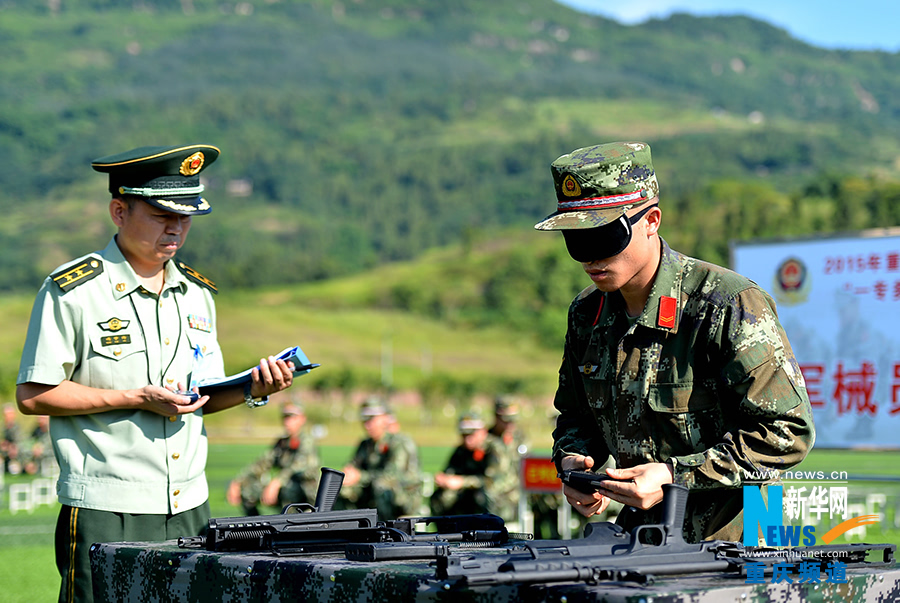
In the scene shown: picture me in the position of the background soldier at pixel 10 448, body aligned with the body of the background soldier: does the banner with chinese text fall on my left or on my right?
on my left

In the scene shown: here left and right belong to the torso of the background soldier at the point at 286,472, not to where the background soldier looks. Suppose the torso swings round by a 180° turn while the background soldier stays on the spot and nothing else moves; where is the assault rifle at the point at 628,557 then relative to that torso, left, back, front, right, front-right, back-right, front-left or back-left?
back-right

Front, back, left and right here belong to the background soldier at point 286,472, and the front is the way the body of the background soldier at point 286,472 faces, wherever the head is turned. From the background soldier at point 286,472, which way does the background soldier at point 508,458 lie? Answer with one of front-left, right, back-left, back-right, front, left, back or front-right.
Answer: left

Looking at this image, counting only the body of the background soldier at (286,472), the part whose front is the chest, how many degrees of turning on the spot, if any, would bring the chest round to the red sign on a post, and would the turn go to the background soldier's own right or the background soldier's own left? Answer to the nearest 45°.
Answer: approximately 90° to the background soldier's own left

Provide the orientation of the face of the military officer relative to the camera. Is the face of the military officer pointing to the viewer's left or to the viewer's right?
to the viewer's right

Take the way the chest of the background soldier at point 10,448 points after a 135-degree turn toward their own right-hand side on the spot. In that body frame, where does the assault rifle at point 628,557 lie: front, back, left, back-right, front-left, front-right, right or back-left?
back

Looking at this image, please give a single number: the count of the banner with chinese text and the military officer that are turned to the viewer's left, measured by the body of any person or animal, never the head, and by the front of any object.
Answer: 0

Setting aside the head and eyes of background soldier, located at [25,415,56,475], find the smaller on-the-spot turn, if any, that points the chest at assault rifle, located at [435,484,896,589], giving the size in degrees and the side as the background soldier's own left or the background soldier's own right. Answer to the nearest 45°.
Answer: approximately 45° to the background soldier's own left

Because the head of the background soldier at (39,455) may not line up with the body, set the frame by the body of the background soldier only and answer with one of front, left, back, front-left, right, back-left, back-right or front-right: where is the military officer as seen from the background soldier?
front-left

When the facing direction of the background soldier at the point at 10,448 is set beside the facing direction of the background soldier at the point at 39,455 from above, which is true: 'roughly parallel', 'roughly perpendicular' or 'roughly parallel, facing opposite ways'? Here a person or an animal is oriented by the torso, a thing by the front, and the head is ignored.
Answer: roughly parallel

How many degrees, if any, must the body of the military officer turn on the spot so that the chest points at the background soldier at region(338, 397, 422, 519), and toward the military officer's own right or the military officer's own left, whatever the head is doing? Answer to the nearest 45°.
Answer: approximately 135° to the military officer's own left

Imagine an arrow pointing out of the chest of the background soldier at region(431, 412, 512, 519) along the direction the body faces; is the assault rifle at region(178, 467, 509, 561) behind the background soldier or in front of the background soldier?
in front

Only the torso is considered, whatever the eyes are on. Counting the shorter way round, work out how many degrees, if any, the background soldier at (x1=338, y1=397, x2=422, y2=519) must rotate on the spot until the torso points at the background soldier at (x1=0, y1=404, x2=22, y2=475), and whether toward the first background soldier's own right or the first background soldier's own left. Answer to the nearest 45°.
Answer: approximately 90° to the first background soldier's own right

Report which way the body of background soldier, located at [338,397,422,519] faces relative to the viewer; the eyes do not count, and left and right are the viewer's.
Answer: facing the viewer and to the left of the viewer

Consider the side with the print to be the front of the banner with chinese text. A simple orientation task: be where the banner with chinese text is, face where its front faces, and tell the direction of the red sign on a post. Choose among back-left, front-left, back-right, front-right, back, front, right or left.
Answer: right

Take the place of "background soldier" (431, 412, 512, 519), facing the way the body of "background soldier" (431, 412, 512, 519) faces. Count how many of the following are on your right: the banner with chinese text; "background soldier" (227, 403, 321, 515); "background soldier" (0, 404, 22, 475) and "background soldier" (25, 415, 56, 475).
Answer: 3

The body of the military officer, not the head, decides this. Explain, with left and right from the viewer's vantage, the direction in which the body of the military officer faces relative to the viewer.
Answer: facing the viewer and to the right of the viewer

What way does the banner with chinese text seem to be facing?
toward the camera

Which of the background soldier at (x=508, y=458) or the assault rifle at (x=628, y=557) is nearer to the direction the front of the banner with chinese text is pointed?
the assault rifle

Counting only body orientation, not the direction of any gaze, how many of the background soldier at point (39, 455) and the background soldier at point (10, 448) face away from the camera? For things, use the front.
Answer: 0

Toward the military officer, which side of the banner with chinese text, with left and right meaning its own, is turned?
front

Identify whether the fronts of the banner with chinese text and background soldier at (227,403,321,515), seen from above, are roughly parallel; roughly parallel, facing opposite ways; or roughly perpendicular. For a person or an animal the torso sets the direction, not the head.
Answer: roughly parallel
